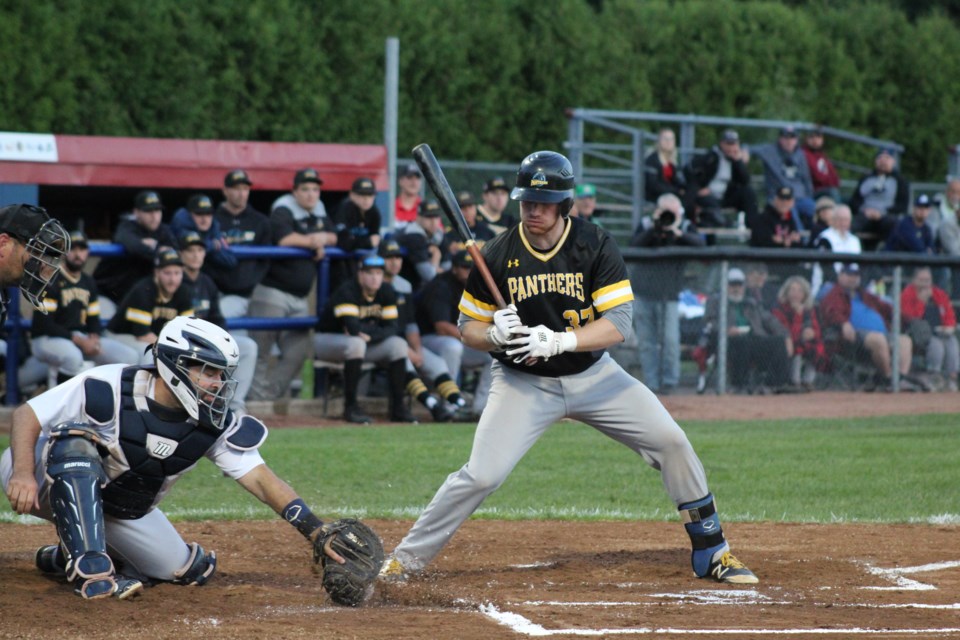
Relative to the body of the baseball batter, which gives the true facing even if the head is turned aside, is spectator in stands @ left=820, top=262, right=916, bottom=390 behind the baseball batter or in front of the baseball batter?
behind

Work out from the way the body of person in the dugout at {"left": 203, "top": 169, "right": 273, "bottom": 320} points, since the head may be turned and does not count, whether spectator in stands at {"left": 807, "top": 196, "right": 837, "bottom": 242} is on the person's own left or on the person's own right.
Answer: on the person's own left

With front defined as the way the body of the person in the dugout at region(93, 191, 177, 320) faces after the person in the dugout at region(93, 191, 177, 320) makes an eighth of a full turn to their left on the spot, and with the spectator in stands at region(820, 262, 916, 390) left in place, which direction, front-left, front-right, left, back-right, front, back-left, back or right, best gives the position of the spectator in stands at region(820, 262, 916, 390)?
front-left

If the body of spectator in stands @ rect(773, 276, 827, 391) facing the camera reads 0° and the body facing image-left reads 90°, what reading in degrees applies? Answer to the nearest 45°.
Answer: approximately 0°

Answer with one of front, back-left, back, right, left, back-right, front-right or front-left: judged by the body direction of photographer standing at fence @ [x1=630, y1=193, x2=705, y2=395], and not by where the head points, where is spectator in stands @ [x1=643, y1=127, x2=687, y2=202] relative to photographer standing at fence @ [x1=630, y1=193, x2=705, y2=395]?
back

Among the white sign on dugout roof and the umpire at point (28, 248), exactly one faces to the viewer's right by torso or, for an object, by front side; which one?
the umpire

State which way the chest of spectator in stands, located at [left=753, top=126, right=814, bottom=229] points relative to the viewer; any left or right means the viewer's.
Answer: facing the viewer

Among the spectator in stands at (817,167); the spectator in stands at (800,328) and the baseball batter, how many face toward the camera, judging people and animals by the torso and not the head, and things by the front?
3

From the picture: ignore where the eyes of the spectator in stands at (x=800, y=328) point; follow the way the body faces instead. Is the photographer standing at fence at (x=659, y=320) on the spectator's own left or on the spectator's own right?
on the spectator's own right

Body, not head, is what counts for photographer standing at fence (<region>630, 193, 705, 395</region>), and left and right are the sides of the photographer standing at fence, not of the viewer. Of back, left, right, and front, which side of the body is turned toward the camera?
front

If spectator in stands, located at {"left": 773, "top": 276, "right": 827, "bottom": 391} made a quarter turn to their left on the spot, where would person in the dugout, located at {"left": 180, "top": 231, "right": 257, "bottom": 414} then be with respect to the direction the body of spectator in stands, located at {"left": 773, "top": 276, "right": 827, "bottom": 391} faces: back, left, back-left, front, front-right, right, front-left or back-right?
back-right
